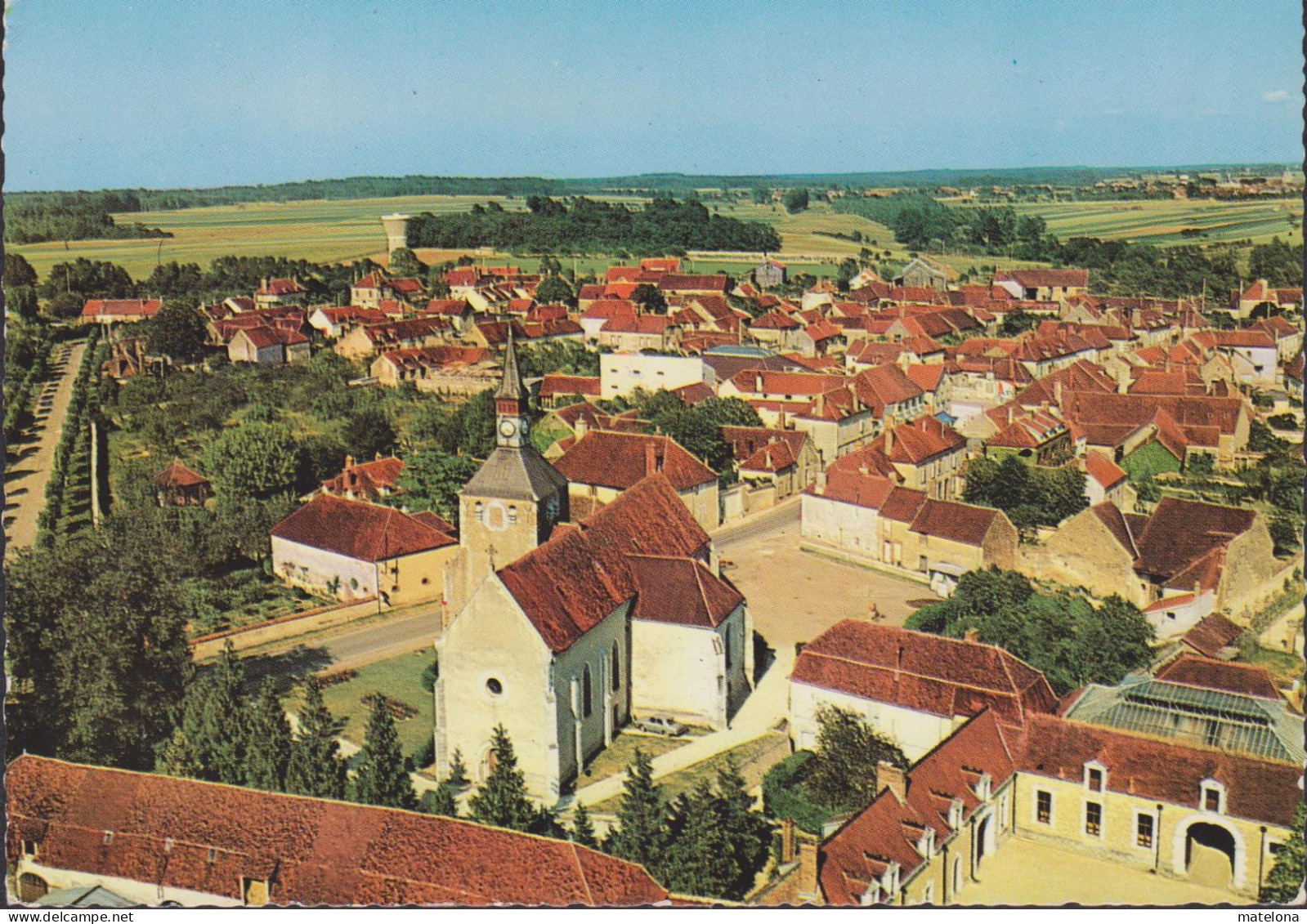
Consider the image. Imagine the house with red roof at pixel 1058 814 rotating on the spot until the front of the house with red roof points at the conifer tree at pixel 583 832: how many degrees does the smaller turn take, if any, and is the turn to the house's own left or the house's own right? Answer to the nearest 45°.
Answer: approximately 45° to the house's own right

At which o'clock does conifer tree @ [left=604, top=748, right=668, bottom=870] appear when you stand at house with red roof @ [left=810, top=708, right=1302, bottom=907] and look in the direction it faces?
The conifer tree is roughly at 2 o'clock from the house with red roof.

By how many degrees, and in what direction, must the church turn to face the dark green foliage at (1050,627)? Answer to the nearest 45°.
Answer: approximately 135° to its left

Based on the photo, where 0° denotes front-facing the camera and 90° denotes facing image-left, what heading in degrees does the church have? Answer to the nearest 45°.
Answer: approximately 45°

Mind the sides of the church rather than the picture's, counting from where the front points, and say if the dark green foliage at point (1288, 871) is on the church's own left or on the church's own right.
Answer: on the church's own left

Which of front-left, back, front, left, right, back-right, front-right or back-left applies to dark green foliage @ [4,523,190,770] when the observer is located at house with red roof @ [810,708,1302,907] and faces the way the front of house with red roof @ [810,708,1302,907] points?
right

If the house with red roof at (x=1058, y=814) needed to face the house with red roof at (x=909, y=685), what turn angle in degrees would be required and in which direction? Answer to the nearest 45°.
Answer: approximately 135° to its right

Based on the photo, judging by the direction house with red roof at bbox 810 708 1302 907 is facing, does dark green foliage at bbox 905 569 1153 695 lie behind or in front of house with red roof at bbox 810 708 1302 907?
behind

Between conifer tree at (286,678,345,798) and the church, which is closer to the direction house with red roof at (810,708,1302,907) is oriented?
the conifer tree

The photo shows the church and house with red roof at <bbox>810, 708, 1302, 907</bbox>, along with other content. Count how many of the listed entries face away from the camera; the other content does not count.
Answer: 0

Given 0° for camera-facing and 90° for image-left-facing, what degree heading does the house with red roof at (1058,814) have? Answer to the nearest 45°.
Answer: approximately 0°
